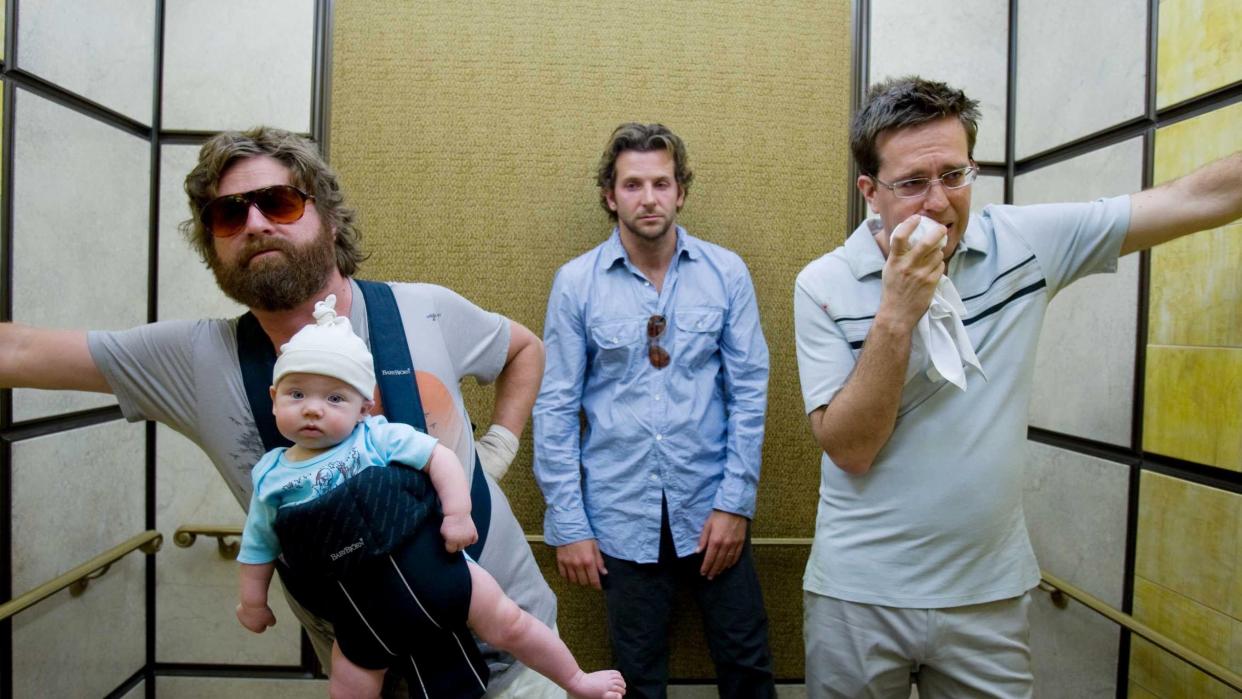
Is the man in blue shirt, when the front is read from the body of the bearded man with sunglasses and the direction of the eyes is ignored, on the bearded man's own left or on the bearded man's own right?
on the bearded man's own left

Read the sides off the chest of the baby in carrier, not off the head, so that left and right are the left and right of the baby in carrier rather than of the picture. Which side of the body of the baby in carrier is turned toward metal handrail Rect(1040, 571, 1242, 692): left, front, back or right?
left

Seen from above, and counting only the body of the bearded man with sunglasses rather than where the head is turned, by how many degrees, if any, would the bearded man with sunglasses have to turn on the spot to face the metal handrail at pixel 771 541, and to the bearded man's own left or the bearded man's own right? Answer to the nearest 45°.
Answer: approximately 90° to the bearded man's own left

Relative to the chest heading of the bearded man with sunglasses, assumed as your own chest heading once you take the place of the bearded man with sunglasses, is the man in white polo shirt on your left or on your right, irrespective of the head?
on your left

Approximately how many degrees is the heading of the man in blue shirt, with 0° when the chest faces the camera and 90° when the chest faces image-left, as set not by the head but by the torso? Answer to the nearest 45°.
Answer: approximately 0°

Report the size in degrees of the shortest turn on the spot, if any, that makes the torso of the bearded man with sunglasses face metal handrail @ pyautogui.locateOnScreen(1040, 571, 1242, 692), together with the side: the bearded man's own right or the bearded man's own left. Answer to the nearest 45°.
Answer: approximately 90° to the bearded man's own left

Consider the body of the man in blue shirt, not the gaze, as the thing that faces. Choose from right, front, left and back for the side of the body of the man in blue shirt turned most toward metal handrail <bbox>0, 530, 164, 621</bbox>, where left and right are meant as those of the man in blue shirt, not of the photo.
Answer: right

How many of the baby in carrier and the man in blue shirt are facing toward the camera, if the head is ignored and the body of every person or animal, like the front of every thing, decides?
2

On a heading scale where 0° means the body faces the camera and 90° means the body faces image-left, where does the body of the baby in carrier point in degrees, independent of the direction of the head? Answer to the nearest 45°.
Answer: approximately 0°
